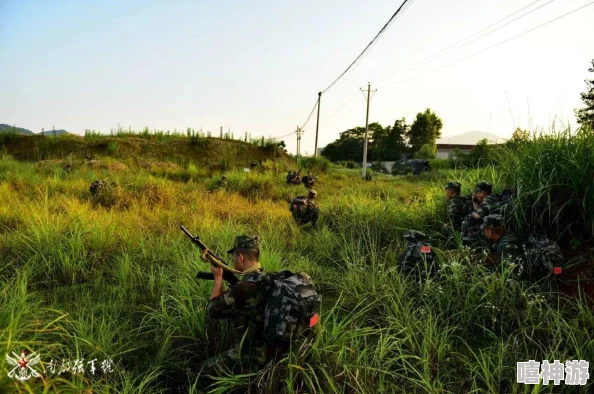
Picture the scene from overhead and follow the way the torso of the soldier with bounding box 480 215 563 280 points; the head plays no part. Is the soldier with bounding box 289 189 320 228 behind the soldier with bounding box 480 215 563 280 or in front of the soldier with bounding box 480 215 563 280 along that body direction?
in front

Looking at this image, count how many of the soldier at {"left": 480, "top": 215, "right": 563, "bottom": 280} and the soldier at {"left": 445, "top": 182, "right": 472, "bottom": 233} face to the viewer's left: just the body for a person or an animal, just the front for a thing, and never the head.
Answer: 2

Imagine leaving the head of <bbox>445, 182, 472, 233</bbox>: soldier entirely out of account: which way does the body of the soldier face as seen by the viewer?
to the viewer's left

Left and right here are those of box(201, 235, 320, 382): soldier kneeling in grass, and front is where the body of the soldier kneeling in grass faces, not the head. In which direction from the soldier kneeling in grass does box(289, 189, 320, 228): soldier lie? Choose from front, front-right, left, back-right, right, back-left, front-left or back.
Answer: front-right

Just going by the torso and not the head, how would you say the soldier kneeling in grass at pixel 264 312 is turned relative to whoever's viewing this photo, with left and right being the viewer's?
facing away from the viewer and to the left of the viewer

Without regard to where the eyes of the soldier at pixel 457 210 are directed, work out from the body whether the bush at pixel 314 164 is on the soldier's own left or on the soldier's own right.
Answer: on the soldier's own right

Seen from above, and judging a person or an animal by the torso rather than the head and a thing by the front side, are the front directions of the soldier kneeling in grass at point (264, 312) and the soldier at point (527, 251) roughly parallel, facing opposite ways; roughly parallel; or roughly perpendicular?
roughly parallel

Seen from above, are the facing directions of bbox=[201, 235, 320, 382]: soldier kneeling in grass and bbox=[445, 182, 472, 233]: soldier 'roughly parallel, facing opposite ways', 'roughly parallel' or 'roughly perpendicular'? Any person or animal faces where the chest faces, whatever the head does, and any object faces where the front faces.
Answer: roughly parallel

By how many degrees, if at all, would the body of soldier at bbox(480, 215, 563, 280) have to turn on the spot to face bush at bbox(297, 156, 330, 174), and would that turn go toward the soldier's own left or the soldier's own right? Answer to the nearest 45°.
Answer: approximately 45° to the soldier's own right

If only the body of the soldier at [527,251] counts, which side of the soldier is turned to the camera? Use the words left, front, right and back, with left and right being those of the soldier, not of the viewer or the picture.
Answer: left

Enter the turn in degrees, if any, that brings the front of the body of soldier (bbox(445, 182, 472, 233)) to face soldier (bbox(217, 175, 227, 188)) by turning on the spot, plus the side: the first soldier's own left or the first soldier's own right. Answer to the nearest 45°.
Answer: approximately 45° to the first soldier's own right

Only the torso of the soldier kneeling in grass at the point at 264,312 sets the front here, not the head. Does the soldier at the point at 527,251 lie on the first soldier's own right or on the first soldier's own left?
on the first soldier's own right

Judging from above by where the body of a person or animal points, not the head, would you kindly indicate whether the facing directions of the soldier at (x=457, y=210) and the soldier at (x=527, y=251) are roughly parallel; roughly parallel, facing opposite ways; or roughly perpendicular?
roughly parallel

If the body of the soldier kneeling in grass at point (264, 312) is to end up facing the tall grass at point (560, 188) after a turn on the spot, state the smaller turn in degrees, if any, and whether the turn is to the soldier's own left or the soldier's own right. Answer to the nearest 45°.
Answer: approximately 90° to the soldier's own right

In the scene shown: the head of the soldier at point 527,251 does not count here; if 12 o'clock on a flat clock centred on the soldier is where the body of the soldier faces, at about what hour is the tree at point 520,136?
The tree is roughly at 3 o'clock from the soldier.
